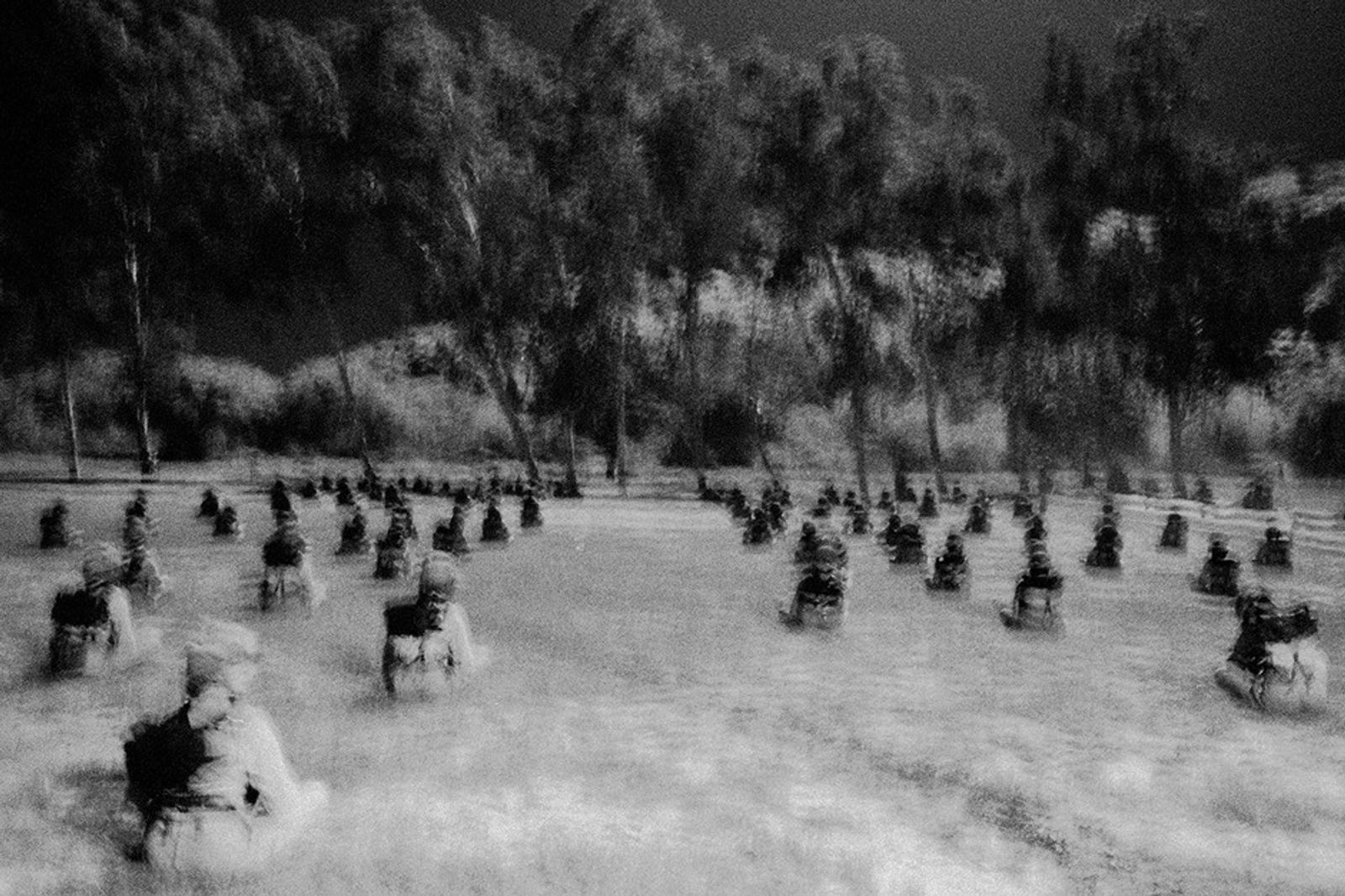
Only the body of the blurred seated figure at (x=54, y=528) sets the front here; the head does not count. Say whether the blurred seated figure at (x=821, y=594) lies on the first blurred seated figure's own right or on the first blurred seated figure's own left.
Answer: on the first blurred seated figure's own right

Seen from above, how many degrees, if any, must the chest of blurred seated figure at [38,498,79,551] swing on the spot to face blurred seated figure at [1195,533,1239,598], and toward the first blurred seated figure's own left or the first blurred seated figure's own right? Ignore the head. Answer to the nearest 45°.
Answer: approximately 45° to the first blurred seated figure's own right

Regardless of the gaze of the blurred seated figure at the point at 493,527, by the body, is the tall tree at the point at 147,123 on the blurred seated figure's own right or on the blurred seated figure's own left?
on the blurred seated figure's own left

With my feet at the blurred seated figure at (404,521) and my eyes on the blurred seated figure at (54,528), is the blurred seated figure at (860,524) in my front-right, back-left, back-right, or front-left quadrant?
back-right

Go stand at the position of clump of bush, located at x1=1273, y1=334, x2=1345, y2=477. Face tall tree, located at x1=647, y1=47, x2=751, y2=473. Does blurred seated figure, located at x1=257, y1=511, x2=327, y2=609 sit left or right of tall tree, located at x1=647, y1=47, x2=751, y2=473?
left

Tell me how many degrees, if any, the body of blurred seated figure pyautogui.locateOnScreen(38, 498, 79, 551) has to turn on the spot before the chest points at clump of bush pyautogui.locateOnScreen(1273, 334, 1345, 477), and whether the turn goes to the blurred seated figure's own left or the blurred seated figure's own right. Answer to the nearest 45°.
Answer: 0° — they already face it

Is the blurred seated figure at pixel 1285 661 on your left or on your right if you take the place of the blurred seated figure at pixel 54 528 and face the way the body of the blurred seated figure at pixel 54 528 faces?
on your right

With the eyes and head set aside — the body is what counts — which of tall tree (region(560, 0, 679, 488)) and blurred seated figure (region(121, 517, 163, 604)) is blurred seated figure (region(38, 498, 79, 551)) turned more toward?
the tall tree
